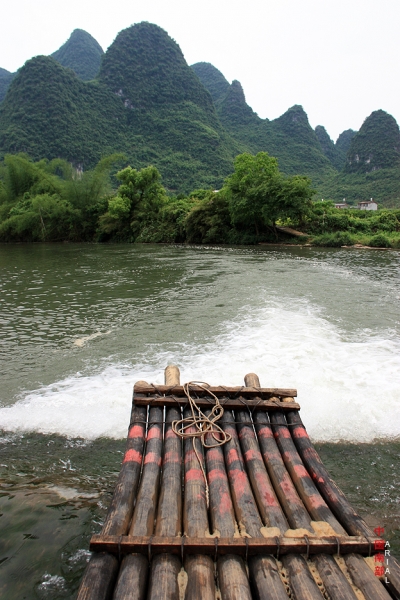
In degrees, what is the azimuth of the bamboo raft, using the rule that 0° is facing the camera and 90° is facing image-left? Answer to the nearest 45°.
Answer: approximately 180°

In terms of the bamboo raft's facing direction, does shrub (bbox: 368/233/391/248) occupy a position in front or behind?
in front

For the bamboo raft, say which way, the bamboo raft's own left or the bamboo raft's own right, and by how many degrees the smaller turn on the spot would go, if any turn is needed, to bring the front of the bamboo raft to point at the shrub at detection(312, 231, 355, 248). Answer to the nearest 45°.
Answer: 0° — it already faces it

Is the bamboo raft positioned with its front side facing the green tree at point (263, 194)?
yes
